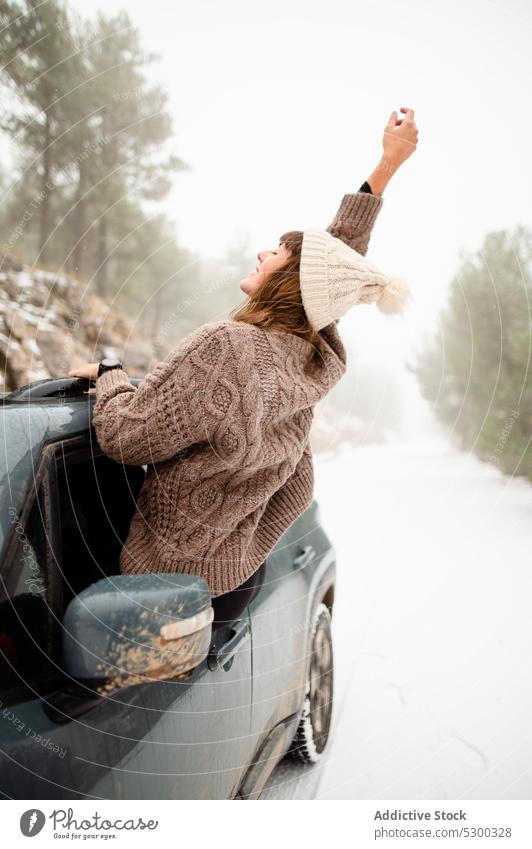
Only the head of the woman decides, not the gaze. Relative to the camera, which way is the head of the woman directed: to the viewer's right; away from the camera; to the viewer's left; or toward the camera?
to the viewer's left

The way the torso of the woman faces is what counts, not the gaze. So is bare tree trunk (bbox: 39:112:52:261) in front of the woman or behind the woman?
in front

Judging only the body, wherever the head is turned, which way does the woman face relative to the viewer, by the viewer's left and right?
facing away from the viewer and to the left of the viewer

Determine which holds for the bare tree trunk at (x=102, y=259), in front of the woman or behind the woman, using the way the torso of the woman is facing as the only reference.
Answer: in front

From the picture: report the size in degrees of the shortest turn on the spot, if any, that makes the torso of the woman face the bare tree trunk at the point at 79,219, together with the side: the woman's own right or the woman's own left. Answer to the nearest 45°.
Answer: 0° — they already face it
